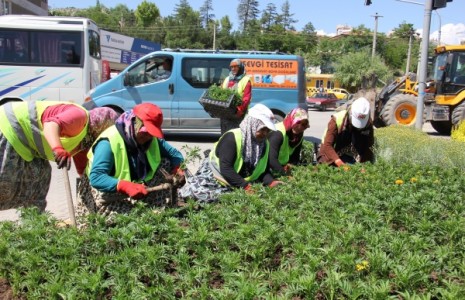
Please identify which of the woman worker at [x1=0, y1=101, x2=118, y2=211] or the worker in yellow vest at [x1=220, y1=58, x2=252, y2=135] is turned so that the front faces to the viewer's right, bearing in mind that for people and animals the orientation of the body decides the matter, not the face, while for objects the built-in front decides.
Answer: the woman worker

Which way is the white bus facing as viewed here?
to the viewer's left

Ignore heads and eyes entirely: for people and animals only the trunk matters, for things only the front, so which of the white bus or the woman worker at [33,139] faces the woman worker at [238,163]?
the woman worker at [33,139]

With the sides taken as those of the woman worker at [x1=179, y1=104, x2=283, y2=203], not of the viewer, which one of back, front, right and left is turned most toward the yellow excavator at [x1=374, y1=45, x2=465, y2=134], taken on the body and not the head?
left

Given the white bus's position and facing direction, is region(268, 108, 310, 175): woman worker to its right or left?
on its left

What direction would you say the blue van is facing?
to the viewer's left

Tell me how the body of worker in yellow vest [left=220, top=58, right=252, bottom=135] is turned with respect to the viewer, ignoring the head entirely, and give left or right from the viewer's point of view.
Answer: facing the viewer and to the left of the viewer

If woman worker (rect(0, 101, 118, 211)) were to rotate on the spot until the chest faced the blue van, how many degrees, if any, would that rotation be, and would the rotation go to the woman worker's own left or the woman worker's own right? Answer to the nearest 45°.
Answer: approximately 45° to the woman worker's own left

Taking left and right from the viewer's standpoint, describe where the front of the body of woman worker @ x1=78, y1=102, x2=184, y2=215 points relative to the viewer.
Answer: facing the viewer and to the right of the viewer

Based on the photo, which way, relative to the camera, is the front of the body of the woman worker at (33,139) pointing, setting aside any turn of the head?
to the viewer's right

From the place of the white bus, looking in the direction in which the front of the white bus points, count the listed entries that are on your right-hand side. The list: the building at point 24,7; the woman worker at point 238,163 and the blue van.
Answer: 1

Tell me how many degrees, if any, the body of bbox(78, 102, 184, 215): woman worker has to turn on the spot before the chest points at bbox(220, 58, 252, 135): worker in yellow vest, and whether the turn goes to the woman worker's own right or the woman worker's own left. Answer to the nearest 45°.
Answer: approximately 90° to the woman worker's own left

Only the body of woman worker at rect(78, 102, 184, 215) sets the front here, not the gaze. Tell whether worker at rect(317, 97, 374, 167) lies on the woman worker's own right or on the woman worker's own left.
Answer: on the woman worker's own left

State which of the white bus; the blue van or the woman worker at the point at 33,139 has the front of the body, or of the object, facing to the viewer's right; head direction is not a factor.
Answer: the woman worker

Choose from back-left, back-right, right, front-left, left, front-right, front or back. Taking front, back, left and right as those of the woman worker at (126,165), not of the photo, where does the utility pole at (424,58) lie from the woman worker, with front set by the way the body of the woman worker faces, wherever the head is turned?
left
